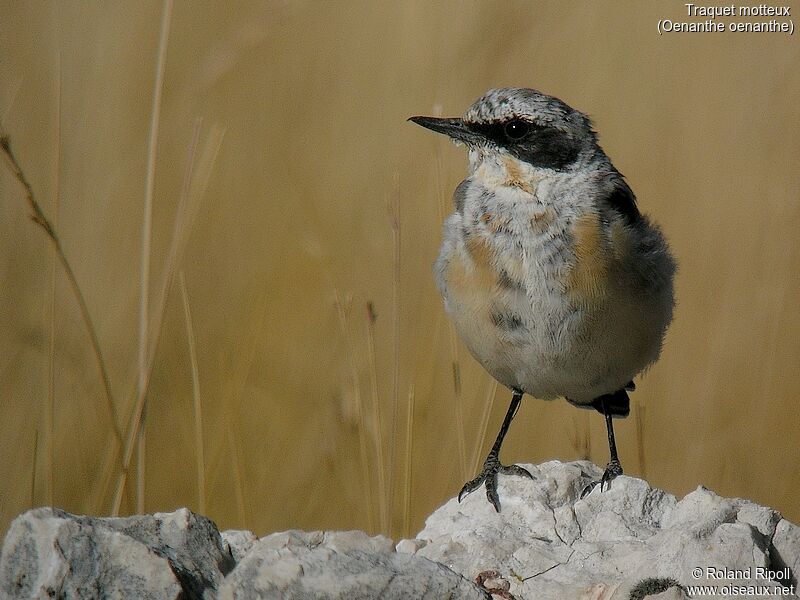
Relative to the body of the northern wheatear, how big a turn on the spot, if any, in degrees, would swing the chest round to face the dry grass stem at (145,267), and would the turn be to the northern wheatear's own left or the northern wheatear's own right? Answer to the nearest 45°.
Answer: approximately 45° to the northern wheatear's own right

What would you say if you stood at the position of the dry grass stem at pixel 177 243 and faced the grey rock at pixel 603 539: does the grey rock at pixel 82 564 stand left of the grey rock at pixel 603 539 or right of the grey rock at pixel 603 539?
right

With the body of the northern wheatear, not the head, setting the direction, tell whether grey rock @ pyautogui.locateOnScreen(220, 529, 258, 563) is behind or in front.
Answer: in front

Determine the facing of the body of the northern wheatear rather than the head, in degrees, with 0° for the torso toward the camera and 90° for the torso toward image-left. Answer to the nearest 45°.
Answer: approximately 45°
